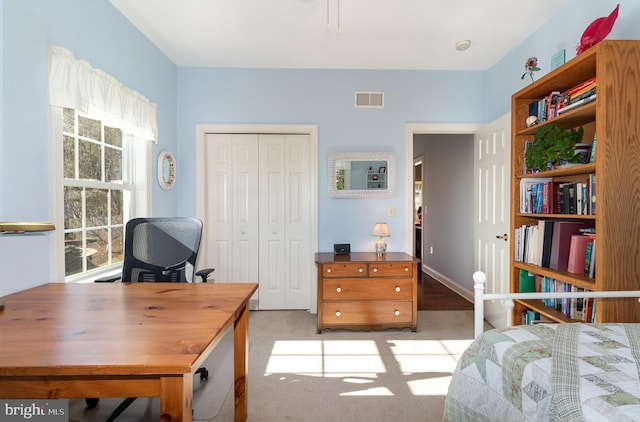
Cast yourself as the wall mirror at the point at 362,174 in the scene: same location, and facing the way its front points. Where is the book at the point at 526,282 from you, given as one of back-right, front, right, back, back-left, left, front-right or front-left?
front-left

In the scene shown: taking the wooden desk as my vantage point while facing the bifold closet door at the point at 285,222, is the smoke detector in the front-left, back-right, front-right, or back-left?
front-right

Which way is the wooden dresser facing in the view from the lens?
facing the viewer

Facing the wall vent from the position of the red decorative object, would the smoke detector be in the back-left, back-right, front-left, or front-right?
front-right

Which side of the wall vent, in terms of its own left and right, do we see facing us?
front

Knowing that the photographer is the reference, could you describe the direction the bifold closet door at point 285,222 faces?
facing the viewer

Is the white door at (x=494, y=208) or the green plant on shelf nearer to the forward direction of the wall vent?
the green plant on shelf

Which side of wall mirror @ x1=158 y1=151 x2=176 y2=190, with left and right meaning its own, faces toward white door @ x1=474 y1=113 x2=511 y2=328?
front

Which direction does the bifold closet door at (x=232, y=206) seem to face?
toward the camera

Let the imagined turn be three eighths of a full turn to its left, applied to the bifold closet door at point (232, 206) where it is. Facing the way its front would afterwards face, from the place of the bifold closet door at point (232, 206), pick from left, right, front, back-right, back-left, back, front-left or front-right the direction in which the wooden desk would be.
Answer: back-right

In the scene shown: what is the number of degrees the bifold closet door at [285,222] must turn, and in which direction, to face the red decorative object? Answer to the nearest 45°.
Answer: approximately 45° to its left

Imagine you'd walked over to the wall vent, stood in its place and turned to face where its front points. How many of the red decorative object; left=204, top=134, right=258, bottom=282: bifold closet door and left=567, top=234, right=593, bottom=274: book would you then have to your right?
1

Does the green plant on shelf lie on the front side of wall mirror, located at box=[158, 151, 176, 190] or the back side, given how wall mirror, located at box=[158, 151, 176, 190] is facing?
on the front side

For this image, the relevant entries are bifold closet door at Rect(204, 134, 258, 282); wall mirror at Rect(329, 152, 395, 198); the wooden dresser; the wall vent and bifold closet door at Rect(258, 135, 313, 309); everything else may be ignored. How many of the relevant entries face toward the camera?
5

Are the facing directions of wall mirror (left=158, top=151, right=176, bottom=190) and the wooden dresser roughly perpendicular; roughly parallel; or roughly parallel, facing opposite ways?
roughly perpendicular
